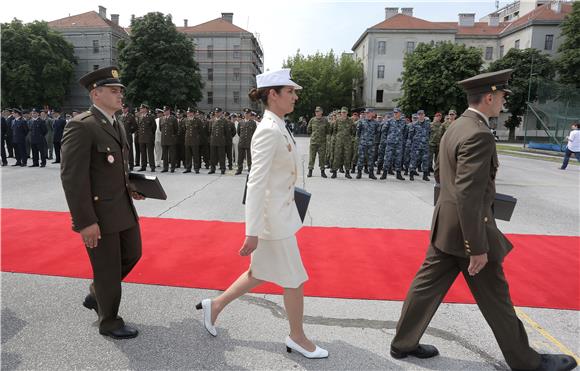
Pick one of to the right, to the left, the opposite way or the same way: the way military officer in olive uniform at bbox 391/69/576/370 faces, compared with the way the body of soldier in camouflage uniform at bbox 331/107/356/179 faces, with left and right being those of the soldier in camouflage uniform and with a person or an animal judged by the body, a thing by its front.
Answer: to the left

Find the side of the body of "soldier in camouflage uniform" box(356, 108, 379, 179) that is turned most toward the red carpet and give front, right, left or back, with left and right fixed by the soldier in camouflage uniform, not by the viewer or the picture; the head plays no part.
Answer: front

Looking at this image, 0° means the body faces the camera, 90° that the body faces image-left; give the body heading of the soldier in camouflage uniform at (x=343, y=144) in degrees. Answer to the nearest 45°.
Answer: approximately 0°

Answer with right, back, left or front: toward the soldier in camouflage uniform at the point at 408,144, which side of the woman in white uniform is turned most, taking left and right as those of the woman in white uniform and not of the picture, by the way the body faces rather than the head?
left

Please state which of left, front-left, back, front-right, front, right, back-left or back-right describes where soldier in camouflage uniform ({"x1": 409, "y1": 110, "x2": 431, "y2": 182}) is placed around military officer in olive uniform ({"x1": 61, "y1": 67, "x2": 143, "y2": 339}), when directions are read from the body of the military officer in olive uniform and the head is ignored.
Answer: left

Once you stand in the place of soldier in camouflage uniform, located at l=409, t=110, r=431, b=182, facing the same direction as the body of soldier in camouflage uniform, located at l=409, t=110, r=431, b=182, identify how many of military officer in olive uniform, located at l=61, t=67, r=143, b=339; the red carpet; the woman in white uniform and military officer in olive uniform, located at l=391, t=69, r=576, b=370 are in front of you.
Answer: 4

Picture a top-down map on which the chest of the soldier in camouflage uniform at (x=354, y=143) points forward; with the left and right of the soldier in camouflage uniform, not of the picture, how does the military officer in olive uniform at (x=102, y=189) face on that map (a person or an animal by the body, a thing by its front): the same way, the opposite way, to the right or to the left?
to the left

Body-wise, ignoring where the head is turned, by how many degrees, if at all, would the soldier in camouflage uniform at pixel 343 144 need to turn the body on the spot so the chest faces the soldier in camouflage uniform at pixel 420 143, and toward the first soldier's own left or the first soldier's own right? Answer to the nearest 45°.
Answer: approximately 90° to the first soldier's own left

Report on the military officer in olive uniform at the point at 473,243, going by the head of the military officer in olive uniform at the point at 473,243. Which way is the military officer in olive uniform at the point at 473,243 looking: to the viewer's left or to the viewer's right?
to the viewer's right

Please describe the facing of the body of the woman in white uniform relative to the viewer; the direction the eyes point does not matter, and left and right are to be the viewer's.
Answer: facing to the right of the viewer

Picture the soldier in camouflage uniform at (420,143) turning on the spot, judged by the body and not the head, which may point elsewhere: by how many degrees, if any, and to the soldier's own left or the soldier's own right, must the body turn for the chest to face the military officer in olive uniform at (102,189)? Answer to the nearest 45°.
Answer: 0° — they already face them

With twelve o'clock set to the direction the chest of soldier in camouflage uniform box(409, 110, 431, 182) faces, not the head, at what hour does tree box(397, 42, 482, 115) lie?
The tree is roughly at 6 o'clock from the soldier in camouflage uniform.

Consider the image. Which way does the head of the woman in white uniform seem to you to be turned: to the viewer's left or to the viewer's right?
to the viewer's right

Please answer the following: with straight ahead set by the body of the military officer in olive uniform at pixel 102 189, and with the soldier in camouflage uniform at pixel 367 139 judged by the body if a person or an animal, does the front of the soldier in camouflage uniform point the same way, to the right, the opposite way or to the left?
to the right

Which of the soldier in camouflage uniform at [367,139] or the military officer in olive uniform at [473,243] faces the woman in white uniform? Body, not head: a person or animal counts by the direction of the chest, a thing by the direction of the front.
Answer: the soldier in camouflage uniform

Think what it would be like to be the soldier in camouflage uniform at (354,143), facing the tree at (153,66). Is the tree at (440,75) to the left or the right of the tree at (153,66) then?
right
